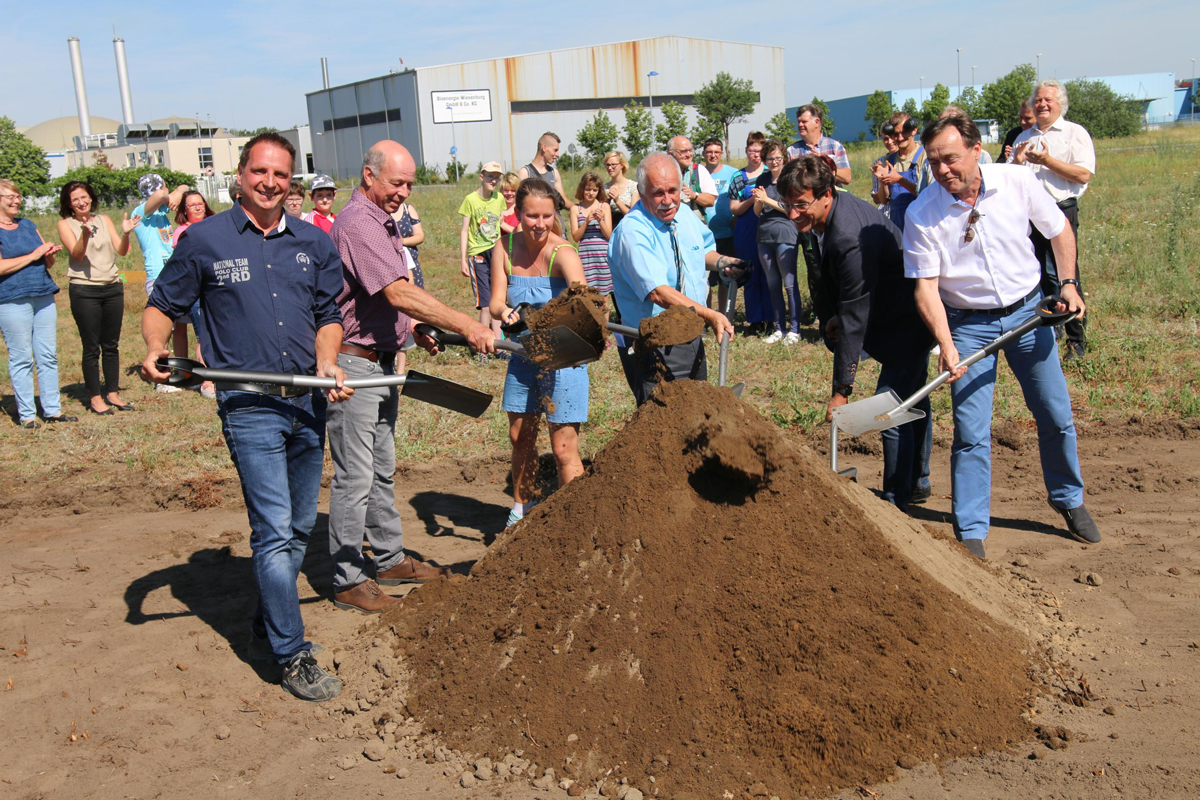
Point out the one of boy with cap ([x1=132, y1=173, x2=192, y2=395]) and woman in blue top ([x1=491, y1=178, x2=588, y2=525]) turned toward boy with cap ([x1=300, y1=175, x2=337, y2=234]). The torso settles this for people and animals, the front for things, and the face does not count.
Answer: boy with cap ([x1=132, y1=173, x2=192, y2=395])

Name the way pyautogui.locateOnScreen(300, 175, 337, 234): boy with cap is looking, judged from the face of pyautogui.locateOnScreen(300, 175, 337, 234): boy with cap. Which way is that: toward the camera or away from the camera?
toward the camera

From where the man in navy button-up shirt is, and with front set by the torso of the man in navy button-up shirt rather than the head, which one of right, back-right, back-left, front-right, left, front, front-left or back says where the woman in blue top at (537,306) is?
back-left

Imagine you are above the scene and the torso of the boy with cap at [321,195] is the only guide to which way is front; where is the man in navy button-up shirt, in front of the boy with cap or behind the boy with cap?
in front

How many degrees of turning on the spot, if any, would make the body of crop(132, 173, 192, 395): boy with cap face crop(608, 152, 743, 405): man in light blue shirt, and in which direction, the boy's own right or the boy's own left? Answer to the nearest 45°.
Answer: approximately 45° to the boy's own right

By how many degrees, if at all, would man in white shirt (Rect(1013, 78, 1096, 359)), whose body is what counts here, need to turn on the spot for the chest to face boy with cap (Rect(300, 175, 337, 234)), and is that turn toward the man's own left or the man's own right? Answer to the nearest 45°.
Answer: approximately 45° to the man's own right

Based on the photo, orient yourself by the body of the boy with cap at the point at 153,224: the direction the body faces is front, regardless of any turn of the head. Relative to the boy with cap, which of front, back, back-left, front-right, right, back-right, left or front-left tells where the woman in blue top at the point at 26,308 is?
right

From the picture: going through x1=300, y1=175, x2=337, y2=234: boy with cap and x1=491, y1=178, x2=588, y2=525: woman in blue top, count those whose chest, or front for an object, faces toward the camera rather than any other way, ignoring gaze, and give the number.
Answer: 2

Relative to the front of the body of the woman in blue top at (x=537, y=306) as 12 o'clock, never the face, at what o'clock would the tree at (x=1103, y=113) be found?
The tree is roughly at 7 o'clock from the woman in blue top.

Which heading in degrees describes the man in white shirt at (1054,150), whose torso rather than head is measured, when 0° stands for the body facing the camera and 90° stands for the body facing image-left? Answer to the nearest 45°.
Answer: approximately 45°

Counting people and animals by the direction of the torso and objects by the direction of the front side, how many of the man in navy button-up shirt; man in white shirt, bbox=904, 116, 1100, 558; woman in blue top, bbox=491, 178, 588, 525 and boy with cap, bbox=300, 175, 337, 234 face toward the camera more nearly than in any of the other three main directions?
4

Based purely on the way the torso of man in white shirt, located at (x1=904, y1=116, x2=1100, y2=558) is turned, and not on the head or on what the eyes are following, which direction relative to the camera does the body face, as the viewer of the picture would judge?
toward the camera

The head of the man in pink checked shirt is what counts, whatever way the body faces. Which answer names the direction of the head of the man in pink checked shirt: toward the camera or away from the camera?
toward the camera

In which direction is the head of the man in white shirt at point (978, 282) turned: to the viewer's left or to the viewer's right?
to the viewer's left

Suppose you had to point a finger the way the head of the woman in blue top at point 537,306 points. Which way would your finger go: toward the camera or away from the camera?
toward the camera

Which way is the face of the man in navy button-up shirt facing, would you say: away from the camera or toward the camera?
toward the camera

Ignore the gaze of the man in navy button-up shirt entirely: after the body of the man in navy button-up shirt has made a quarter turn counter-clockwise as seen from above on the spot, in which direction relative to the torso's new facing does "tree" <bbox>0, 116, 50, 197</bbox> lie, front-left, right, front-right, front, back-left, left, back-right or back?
left

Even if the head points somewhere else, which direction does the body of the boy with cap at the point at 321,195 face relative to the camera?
toward the camera
